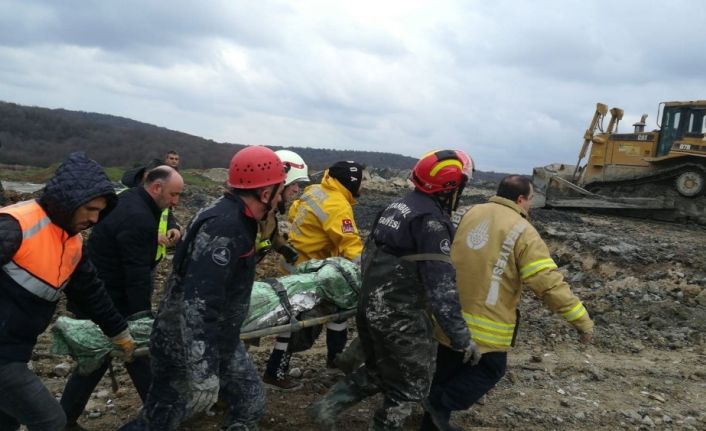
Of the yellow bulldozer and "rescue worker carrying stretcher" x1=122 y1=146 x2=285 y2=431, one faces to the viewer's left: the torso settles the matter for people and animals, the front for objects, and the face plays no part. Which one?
the yellow bulldozer

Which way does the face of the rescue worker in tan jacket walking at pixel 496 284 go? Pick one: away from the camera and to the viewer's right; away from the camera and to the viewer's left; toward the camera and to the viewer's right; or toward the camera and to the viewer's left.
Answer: away from the camera and to the viewer's right

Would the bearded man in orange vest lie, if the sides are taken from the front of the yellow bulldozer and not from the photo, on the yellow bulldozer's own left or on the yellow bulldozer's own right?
on the yellow bulldozer's own left

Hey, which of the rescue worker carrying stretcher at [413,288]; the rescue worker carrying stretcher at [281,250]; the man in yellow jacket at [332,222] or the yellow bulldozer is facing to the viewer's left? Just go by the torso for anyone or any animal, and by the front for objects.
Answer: the yellow bulldozer

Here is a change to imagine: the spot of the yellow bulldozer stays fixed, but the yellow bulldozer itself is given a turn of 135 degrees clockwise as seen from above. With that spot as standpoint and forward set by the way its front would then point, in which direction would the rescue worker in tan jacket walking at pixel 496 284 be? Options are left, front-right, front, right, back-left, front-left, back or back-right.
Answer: back-right

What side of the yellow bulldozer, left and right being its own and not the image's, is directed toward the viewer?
left

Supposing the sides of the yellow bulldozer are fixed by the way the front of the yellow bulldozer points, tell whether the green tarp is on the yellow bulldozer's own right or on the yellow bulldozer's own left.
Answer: on the yellow bulldozer's own left

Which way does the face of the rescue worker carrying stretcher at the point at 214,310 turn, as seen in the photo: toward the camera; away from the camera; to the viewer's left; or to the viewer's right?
to the viewer's right

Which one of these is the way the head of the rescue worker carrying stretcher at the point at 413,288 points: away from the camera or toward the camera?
away from the camera
